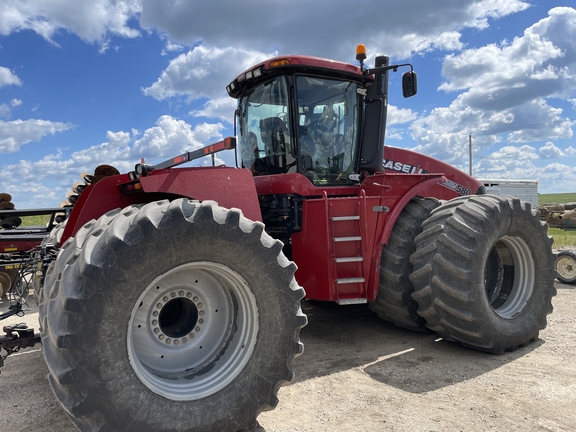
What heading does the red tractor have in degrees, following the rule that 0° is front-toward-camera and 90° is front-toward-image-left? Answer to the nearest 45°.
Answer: approximately 225°
